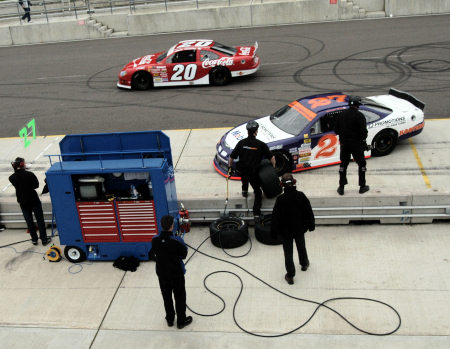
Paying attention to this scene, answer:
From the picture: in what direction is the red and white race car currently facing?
to the viewer's left

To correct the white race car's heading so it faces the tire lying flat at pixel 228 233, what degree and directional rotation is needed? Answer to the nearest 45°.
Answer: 0° — it already faces it

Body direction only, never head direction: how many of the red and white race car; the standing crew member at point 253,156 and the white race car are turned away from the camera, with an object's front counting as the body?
1

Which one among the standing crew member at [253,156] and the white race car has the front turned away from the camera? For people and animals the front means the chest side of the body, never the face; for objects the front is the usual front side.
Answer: the standing crew member

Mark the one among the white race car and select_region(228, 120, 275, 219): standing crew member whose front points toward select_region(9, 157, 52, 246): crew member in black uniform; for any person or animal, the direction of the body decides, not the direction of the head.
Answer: the white race car

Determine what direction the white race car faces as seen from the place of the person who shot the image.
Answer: facing the viewer and to the left of the viewer

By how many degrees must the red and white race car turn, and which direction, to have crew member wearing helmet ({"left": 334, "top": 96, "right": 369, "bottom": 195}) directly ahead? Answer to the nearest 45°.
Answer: approximately 90° to its left

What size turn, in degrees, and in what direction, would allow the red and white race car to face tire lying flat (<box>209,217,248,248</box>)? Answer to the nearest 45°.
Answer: approximately 90° to its left

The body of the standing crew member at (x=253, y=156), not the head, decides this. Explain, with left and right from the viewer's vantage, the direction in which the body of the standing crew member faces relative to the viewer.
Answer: facing away from the viewer

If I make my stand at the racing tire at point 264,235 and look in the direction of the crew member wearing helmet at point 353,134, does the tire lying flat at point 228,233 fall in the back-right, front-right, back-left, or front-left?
back-left

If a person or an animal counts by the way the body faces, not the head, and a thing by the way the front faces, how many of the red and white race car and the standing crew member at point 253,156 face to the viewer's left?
1
